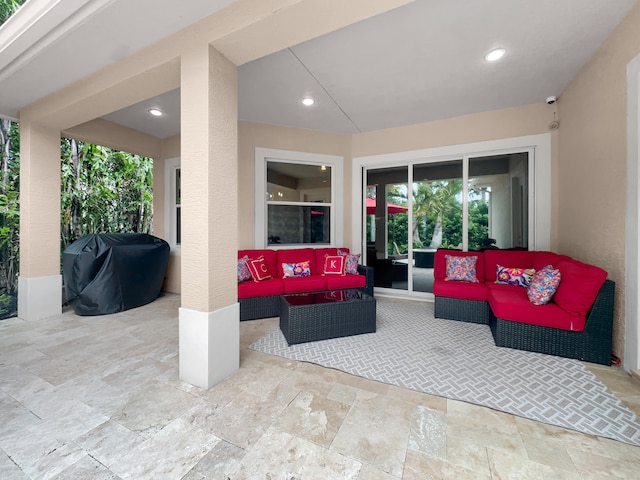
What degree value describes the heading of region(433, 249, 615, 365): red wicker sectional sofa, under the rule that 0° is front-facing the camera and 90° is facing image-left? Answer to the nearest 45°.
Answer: approximately 45°

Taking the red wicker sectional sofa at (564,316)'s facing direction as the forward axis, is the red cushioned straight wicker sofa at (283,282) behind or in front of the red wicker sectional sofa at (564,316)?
in front

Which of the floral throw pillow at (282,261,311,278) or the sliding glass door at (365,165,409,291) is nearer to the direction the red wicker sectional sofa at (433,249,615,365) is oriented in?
the floral throw pillow

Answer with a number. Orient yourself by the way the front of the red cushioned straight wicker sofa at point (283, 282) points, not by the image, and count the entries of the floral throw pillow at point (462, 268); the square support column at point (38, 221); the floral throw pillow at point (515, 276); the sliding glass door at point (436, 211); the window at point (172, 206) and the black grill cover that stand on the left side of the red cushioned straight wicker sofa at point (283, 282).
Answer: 3

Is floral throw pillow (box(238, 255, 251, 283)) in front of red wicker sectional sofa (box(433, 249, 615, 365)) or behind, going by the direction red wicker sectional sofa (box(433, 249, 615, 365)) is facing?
in front

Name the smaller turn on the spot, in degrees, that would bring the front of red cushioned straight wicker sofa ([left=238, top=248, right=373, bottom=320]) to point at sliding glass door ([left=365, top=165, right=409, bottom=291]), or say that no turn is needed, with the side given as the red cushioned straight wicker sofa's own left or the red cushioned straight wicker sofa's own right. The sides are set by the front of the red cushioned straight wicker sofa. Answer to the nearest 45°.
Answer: approximately 135° to the red cushioned straight wicker sofa's own left

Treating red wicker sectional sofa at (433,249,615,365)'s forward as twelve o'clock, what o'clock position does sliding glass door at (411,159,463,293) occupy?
The sliding glass door is roughly at 3 o'clock from the red wicker sectional sofa.

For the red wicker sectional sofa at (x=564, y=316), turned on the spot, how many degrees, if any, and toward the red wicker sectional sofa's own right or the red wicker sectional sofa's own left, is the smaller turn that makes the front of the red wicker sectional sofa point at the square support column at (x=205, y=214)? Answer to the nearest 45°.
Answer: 0° — it already faces it

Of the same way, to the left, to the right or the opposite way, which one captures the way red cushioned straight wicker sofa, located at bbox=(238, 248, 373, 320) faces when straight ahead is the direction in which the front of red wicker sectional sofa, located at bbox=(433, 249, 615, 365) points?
to the left

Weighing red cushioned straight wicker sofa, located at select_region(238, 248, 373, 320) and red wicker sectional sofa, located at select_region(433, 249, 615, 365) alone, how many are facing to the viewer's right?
0

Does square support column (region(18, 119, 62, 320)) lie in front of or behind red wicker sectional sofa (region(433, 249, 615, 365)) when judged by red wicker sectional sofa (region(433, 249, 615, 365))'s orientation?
in front

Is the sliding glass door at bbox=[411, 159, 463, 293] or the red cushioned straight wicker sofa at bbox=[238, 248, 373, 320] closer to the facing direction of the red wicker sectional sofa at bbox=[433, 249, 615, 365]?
the red cushioned straight wicker sofa

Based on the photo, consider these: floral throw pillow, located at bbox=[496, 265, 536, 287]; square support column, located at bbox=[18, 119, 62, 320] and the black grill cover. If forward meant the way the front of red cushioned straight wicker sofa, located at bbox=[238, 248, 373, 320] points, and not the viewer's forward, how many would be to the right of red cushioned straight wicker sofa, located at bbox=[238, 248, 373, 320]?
2
